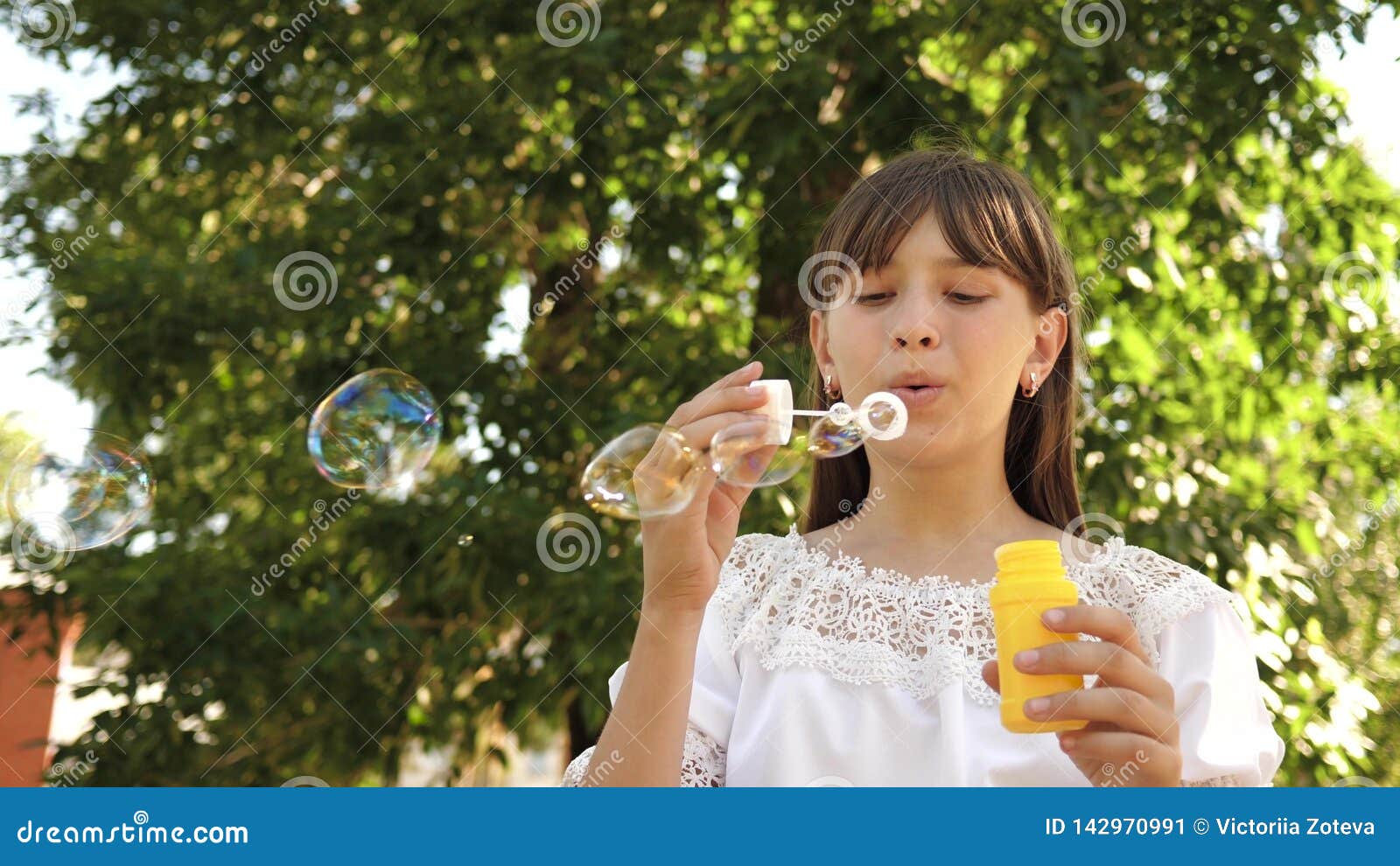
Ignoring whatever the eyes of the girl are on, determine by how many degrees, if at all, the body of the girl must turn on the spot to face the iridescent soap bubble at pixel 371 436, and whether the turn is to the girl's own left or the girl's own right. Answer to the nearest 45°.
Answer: approximately 135° to the girl's own right

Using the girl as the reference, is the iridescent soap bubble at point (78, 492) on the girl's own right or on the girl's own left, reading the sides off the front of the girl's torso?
on the girl's own right

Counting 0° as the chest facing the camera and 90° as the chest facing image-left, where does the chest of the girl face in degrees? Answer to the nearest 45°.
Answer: approximately 0°
